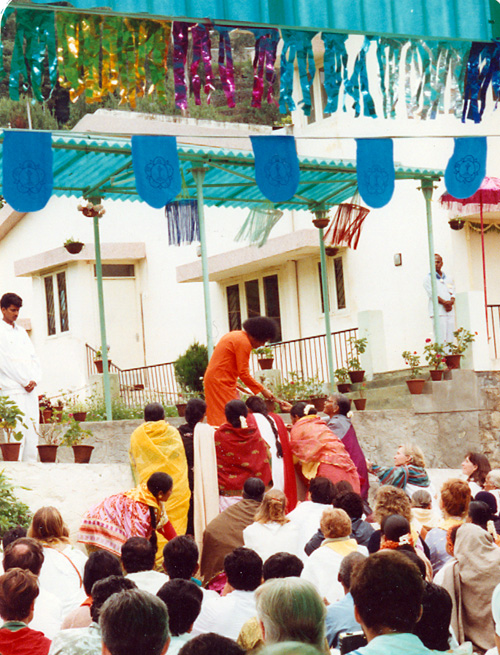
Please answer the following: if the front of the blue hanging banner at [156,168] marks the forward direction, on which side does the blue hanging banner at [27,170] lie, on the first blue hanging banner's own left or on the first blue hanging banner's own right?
on the first blue hanging banner's own right

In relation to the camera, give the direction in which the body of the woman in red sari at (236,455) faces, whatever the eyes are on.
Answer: away from the camera

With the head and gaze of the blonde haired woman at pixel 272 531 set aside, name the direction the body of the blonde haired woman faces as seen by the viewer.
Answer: away from the camera

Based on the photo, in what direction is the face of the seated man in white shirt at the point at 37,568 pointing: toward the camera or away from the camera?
away from the camera

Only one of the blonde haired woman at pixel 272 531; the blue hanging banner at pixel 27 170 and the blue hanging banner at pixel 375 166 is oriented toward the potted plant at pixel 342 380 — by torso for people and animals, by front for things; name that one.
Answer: the blonde haired woman

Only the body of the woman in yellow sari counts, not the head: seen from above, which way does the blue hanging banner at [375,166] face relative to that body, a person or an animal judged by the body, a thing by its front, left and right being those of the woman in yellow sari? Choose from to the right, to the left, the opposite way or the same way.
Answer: the opposite way

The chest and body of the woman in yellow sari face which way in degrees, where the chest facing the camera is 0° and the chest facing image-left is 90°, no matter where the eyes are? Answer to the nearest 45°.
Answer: approximately 180°

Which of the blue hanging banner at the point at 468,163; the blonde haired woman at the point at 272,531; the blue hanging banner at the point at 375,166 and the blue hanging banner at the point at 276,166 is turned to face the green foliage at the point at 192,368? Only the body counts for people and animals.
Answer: the blonde haired woman

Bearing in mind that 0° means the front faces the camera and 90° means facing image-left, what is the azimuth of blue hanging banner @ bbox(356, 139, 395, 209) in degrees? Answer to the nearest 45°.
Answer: approximately 0°

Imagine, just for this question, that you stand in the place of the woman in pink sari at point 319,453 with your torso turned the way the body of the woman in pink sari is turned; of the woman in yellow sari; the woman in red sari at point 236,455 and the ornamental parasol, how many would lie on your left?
2
